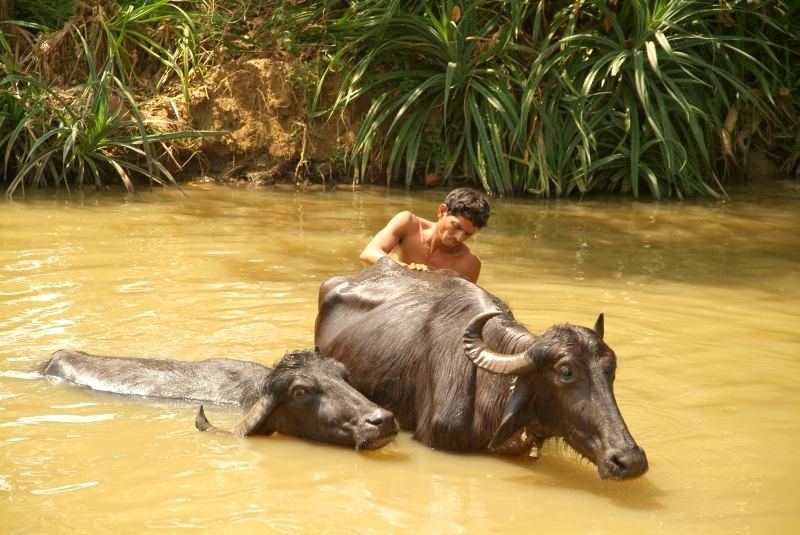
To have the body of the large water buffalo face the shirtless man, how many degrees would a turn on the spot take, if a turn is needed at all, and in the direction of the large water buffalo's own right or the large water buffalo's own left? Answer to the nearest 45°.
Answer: approximately 135° to the large water buffalo's own left

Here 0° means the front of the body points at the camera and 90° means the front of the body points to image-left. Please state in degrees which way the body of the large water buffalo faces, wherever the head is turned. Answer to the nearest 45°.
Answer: approximately 315°

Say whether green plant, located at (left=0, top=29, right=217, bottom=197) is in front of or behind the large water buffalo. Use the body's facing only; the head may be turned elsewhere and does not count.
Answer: behind

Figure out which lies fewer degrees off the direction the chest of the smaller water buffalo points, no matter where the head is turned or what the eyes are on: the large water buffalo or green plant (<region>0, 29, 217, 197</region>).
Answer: the large water buffalo

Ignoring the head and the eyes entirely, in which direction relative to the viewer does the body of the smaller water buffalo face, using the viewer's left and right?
facing to the right of the viewer

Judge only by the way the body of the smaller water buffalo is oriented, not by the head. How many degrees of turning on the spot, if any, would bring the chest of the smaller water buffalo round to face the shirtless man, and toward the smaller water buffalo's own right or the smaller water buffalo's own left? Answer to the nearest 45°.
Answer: approximately 45° to the smaller water buffalo's own left
